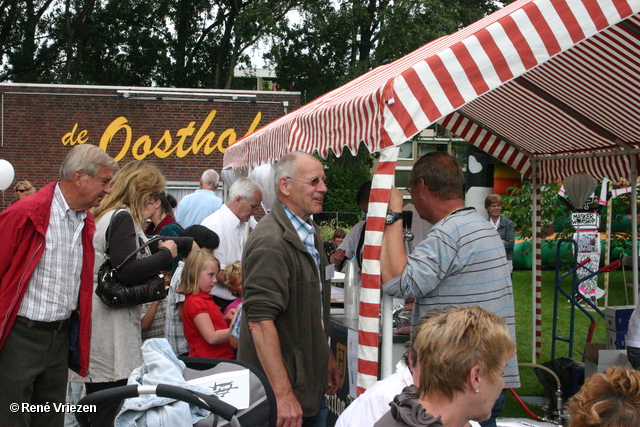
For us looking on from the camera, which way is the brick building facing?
facing the viewer

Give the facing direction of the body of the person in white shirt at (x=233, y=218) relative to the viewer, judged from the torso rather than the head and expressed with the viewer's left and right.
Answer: facing to the right of the viewer

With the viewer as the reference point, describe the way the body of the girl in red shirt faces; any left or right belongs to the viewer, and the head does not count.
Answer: facing to the right of the viewer

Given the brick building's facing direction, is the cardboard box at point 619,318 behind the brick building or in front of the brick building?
in front

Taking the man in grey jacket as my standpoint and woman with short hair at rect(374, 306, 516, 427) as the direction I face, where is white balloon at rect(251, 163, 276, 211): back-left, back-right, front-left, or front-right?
back-left

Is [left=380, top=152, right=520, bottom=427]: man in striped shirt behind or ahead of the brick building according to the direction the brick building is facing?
ahead

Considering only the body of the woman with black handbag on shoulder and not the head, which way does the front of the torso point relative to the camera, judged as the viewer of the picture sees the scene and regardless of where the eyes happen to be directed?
to the viewer's right

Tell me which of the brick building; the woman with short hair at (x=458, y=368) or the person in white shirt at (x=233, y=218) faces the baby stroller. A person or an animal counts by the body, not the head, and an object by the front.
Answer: the brick building

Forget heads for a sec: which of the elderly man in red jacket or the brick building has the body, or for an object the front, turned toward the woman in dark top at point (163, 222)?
the brick building

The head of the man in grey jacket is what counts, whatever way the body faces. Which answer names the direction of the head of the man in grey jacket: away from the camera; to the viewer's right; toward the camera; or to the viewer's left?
to the viewer's right

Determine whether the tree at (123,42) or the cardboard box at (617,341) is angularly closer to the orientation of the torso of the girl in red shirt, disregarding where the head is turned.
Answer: the cardboard box

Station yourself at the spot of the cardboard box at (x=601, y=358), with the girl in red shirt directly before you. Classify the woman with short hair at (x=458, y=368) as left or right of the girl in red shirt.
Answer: left

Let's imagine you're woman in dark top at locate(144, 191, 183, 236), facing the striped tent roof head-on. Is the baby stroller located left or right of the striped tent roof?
right

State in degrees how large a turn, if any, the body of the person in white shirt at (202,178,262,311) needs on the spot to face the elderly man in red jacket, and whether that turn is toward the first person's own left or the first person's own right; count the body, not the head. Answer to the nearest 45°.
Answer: approximately 90° to the first person's own right

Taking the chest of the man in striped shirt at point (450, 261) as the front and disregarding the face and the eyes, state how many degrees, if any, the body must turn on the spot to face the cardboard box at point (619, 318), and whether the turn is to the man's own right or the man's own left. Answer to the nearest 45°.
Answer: approximately 90° to the man's own right
